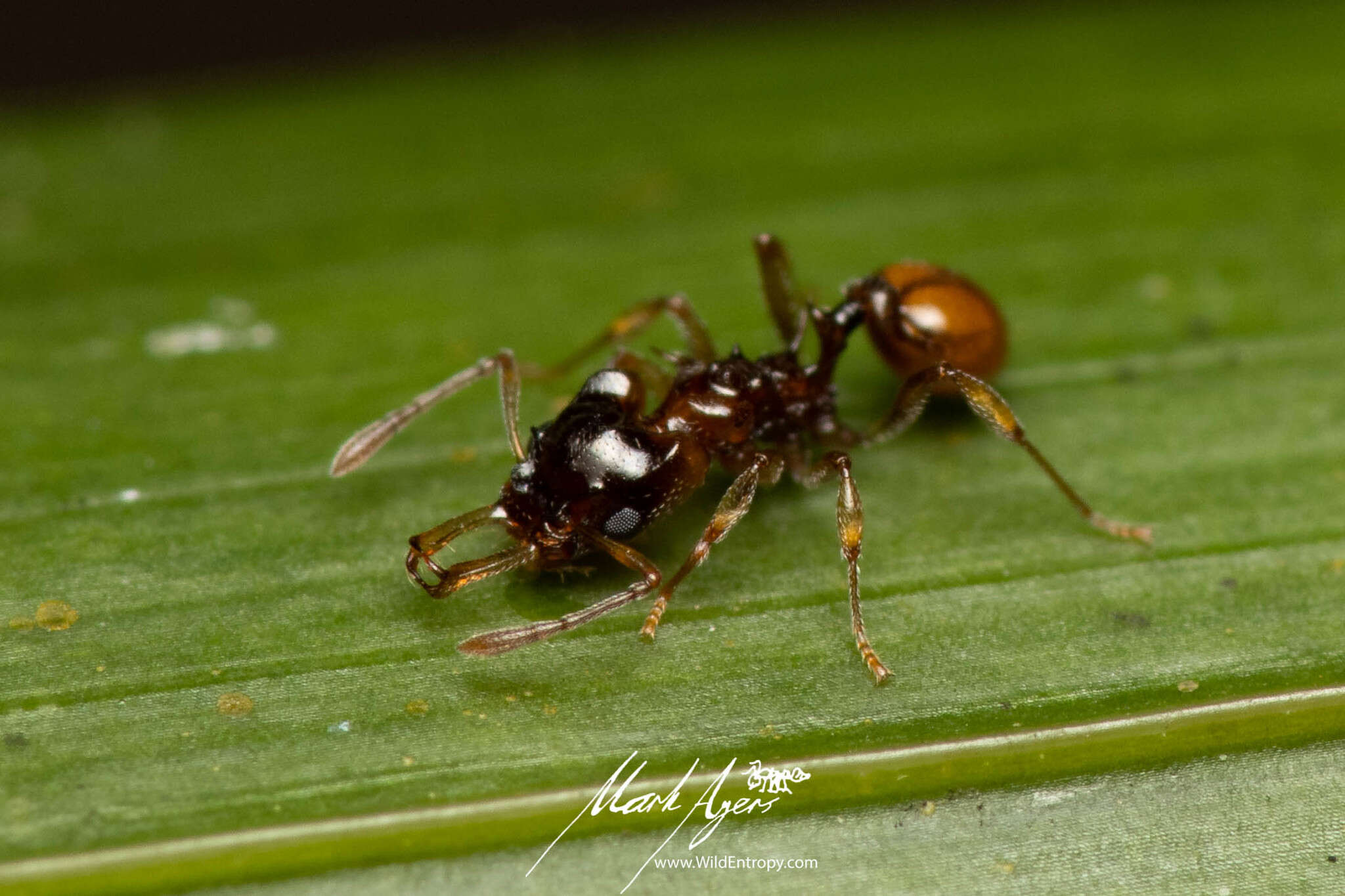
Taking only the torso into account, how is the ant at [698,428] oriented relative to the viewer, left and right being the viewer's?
facing the viewer and to the left of the viewer
